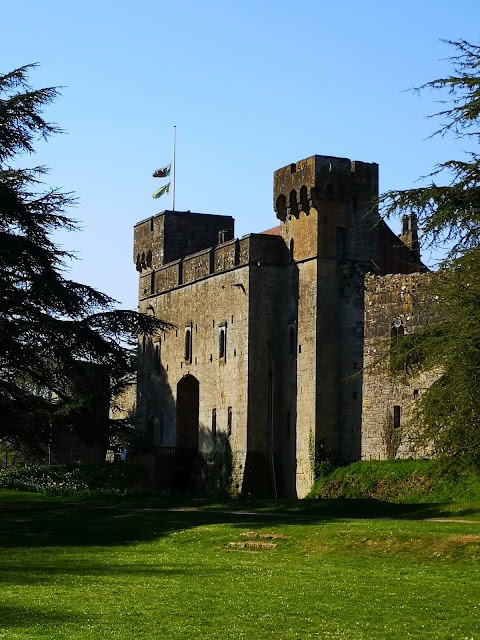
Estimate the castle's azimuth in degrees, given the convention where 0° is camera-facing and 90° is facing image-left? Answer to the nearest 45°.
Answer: approximately 45°

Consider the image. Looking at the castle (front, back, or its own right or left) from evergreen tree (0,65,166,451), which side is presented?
front
